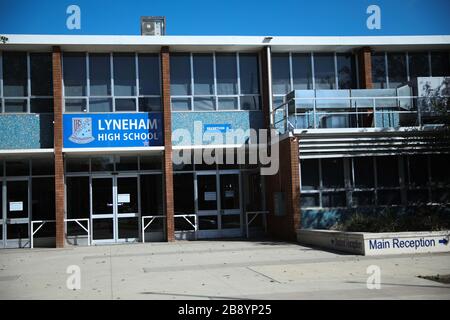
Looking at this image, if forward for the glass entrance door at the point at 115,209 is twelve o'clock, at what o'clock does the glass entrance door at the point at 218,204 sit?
the glass entrance door at the point at 218,204 is roughly at 9 o'clock from the glass entrance door at the point at 115,209.

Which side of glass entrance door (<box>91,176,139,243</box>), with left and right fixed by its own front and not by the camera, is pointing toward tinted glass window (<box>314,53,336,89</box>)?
left

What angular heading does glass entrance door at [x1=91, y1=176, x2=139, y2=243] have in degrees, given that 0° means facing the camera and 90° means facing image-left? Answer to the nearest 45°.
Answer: approximately 0°

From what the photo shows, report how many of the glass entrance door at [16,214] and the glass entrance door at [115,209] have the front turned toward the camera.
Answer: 2

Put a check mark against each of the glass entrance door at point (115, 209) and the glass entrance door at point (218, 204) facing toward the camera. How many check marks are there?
2

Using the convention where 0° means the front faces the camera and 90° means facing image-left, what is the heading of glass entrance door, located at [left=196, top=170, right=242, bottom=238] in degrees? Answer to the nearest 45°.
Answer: approximately 0°

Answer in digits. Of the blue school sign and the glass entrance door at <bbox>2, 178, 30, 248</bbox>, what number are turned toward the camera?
2

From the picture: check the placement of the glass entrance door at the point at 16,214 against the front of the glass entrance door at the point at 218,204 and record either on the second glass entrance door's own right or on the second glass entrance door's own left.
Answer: on the second glass entrance door's own right

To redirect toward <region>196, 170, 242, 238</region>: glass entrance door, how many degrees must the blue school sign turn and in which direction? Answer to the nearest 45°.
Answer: approximately 90° to its left

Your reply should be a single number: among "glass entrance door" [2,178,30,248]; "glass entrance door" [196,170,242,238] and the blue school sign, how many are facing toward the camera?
3
